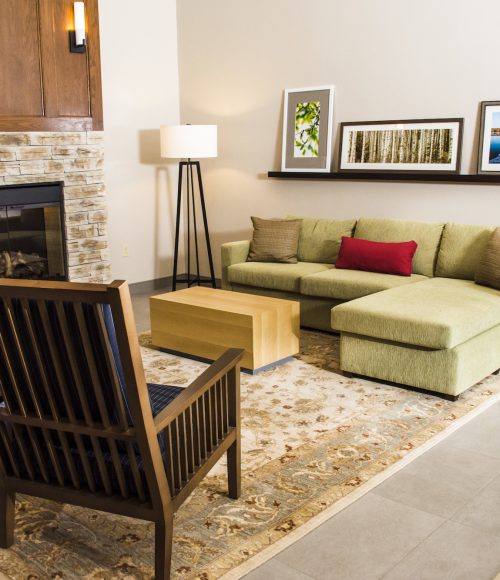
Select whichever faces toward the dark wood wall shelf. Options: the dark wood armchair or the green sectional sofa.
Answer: the dark wood armchair

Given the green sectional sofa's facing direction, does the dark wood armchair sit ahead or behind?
ahead

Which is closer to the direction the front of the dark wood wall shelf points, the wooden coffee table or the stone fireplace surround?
the wooden coffee table

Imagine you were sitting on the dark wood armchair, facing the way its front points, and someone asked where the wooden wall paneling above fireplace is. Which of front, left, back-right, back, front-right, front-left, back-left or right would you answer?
front-left

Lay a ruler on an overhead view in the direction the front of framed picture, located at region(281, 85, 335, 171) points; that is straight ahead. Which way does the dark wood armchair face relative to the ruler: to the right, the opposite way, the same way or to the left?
the opposite way

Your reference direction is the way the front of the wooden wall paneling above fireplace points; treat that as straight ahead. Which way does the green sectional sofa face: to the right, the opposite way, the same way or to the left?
to the right

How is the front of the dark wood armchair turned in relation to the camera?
facing away from the viewer and to the right of the viewer

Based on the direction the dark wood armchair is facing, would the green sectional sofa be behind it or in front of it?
in front

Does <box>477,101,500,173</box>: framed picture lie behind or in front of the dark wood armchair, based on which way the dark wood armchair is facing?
in front

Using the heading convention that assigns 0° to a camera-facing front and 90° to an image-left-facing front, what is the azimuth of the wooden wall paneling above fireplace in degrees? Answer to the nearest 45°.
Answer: approximately 0°

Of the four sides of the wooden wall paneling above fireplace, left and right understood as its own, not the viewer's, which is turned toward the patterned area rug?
front
